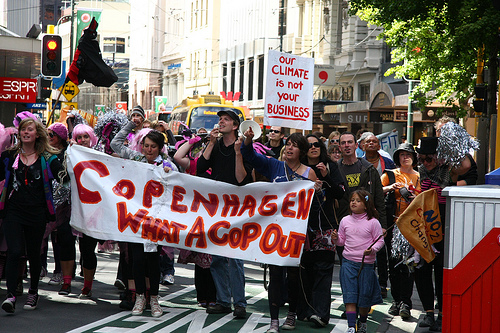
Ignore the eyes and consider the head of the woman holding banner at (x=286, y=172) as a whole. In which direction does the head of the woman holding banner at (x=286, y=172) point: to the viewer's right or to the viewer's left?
to the viewer's left

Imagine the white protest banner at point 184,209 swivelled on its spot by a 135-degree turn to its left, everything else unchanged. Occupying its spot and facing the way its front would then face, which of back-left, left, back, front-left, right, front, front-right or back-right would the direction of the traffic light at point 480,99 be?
front

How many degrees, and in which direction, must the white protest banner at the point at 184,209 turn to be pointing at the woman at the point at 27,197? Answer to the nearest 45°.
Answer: approximately 90° to its right

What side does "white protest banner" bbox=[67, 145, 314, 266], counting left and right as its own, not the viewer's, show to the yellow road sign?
back

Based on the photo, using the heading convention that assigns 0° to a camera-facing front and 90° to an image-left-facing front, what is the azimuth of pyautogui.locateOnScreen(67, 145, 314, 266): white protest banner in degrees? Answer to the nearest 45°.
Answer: approximately 0°

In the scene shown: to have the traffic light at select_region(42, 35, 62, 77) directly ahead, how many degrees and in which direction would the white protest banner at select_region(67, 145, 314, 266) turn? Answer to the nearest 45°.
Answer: approximately 180°

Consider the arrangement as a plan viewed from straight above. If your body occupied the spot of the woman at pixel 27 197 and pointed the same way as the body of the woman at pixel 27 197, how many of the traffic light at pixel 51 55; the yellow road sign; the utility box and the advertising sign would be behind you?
3

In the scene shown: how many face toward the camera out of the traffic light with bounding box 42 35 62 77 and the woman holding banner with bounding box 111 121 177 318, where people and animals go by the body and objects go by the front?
2

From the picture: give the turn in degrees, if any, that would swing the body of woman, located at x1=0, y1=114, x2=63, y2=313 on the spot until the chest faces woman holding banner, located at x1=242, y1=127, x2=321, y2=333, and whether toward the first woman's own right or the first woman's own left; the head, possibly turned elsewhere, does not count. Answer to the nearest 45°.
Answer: approximately 90° to the first woman's own left

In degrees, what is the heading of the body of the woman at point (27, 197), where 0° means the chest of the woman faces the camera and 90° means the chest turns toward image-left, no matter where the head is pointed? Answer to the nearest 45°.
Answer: approximately 0°
